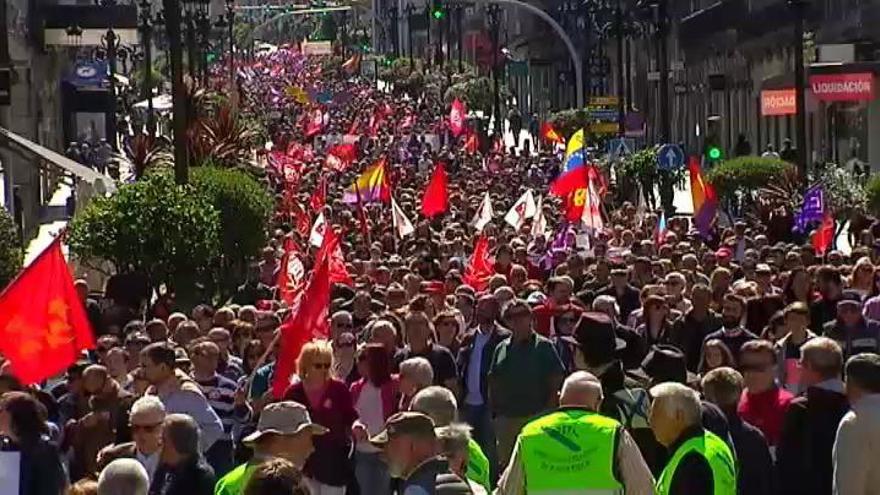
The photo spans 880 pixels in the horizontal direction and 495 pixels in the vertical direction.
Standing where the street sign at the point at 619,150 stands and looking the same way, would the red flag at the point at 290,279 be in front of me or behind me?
in front

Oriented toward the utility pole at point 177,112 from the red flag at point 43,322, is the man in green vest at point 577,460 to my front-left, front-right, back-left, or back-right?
back-right

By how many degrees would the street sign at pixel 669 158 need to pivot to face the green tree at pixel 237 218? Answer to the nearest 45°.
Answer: approximately 45° to its right

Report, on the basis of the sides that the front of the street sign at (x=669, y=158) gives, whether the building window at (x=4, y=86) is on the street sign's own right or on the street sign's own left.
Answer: on the street sign's own right

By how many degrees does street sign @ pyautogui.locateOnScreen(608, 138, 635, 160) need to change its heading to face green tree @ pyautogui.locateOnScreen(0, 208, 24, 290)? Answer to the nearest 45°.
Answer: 0° — it already faces it

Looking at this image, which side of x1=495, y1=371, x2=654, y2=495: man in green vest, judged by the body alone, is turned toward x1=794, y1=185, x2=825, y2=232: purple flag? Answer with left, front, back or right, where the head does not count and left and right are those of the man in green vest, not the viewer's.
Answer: front

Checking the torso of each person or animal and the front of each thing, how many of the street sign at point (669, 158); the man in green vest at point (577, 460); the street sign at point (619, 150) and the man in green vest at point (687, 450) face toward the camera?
2

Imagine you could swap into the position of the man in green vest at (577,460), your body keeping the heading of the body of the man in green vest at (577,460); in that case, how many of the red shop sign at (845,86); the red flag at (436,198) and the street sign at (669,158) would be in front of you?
3

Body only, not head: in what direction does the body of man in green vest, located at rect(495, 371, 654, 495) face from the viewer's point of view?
away from the camera

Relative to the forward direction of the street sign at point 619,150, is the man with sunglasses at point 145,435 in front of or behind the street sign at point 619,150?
in front

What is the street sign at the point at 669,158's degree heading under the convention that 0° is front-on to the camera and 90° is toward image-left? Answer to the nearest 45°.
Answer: approximately 0°
